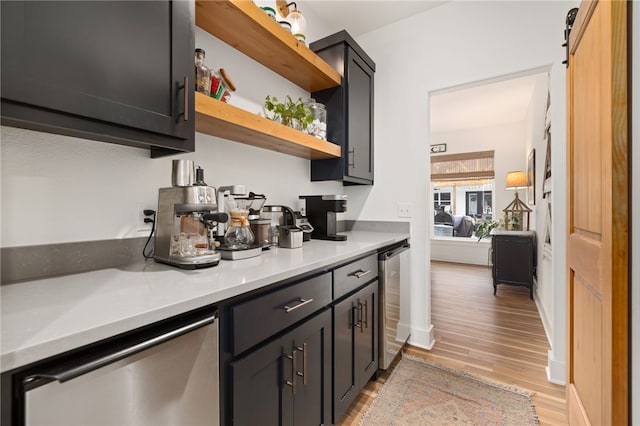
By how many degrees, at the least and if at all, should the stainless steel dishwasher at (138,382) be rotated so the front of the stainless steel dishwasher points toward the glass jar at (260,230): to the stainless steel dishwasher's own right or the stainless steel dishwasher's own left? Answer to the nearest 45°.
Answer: approximately 90° to the stainless steel dishwasher's own left

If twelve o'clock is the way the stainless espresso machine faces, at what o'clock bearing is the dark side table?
The dark side table is roughly at 10 o'clock from the stainless espresso machine.

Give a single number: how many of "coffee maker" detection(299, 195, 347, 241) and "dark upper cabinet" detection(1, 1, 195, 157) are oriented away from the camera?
0

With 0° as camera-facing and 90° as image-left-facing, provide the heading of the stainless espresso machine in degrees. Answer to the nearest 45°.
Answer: approximately 315°

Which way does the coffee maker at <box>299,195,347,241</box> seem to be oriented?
to the viewer's right

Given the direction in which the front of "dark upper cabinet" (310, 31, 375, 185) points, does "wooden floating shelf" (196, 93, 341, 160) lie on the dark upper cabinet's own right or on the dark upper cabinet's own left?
on the dark upper cabinet's own right

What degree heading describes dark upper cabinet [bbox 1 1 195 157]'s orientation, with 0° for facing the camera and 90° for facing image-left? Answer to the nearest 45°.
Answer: approximately 315°

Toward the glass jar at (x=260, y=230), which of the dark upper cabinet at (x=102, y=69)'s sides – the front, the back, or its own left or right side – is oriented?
left

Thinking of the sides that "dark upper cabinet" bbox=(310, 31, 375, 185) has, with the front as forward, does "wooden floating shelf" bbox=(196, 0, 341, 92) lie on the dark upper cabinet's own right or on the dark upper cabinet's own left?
on the dark upper cabinet's own right

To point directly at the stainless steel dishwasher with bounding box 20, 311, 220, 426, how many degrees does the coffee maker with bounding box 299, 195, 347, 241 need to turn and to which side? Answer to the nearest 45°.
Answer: approximately 90° to its right
